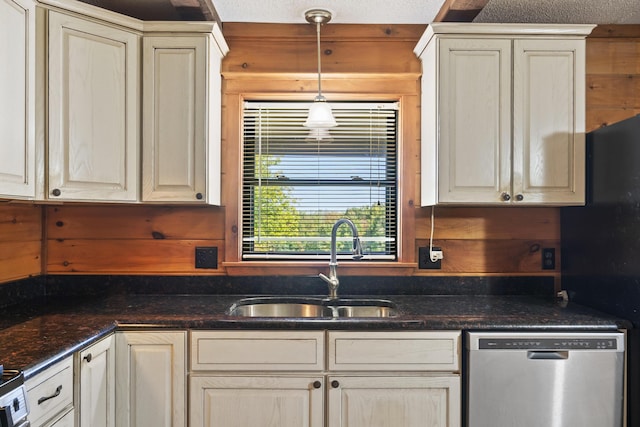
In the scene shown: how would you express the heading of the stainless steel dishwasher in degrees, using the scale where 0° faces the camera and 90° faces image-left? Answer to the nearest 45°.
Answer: approximately 0°

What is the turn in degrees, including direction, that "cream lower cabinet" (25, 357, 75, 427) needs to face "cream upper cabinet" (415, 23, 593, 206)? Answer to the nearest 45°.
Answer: approximately 45° to its left

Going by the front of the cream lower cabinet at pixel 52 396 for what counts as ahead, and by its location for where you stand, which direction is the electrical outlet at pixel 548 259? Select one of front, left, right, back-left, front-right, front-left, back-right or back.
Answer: front-left
